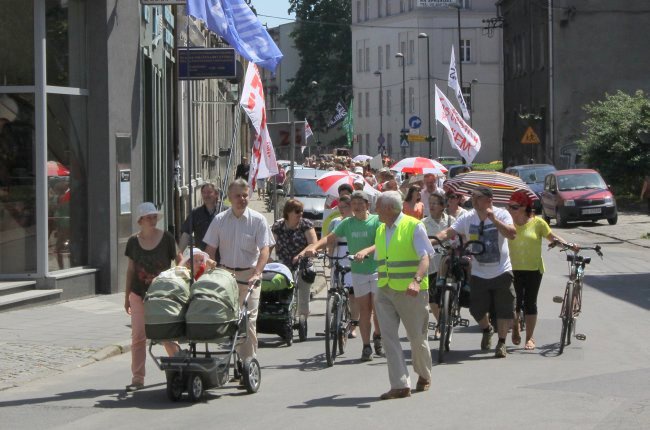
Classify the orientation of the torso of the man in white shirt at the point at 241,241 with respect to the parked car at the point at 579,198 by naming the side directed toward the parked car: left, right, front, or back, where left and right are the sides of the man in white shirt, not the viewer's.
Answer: back

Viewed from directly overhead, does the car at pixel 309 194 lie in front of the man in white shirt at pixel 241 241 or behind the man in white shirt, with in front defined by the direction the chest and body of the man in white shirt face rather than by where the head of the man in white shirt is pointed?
behind

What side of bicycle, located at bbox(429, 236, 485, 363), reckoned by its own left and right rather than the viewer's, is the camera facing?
front

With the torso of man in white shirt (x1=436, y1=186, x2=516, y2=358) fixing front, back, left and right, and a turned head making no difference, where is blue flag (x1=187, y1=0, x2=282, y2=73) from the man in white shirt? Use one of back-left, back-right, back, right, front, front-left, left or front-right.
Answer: back-right

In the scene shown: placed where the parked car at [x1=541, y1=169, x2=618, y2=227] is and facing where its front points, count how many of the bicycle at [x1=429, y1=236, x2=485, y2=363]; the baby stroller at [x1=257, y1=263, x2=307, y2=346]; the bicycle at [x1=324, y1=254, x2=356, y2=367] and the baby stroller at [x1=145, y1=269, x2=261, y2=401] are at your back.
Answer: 0

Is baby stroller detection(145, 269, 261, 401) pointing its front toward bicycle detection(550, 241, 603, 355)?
no

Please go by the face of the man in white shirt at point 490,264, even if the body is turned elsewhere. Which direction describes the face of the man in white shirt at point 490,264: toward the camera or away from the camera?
toward the camera

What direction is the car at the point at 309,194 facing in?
toward the camera

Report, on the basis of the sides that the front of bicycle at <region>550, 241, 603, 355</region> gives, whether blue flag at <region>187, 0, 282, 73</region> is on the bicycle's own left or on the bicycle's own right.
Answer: on the bicycle's own right

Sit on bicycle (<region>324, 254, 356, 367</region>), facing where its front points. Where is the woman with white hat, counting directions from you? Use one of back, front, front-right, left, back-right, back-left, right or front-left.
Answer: front-right

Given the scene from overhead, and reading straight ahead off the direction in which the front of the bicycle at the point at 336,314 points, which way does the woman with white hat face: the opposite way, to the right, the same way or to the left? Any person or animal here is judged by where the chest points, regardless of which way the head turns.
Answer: the same way

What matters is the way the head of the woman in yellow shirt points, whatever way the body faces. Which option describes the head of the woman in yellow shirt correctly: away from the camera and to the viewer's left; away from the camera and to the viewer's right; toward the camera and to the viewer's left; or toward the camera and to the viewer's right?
toward the camera and to the viewer's left

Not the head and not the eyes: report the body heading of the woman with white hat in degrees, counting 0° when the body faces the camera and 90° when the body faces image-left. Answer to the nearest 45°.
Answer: approximately 0°

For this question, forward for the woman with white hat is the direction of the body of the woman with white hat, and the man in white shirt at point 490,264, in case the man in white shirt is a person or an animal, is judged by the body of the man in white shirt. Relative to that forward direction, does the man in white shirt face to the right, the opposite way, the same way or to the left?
the same way

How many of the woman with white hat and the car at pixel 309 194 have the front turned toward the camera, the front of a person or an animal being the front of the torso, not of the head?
2

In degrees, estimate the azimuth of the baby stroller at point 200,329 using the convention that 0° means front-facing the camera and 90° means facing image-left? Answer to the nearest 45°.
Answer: approximately 45°

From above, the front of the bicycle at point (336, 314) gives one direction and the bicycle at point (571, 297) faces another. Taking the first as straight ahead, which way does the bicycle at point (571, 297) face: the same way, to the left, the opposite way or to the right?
the same way

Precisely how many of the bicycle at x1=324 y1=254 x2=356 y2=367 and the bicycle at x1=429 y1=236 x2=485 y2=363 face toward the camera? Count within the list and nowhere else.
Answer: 2

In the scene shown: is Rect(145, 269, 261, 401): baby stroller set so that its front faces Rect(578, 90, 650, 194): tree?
no

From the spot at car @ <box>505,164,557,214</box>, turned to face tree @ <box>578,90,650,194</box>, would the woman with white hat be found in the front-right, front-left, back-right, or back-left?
back-right

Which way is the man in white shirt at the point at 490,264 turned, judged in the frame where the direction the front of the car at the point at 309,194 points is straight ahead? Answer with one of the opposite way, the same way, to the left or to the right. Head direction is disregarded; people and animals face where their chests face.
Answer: the same way

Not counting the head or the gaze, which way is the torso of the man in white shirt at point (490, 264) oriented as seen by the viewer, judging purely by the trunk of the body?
toward the camera

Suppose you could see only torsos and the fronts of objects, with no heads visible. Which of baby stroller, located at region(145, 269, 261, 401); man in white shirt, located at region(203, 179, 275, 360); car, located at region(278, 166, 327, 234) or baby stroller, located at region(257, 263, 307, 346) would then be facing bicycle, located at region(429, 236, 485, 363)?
the car

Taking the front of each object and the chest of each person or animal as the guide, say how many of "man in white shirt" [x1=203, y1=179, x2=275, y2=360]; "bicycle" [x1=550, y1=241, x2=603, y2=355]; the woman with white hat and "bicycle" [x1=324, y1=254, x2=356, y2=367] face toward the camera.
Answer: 4
